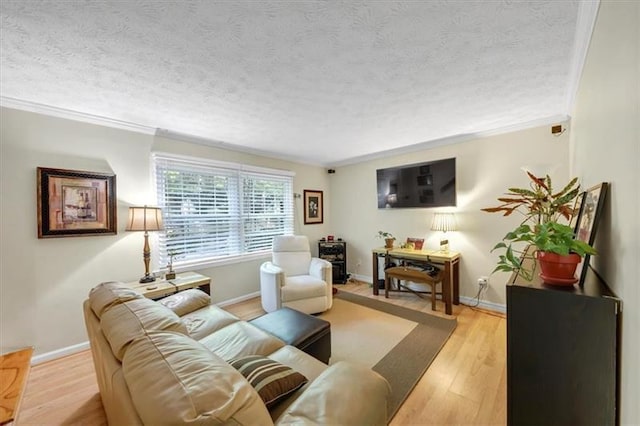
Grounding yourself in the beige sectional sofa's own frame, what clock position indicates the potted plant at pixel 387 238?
The potted plant is roughly at 12 o'clock from the beige sectional sofa.

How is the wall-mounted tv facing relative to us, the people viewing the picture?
facing the viewer and to the left of the viewer

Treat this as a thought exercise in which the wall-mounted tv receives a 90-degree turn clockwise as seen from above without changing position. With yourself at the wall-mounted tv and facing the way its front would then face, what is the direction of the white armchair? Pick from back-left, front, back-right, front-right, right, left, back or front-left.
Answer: left

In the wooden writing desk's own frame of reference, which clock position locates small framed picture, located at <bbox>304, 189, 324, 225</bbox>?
The small framed picture is roughly at 2 o'clock from the wooden writing desk.

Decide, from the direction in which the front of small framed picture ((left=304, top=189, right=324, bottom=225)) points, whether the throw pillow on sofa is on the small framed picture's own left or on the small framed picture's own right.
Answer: on the small framed picture's own right

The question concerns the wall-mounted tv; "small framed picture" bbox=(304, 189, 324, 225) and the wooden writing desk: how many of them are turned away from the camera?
0

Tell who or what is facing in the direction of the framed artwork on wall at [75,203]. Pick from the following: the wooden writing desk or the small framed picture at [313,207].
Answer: the wooden writing desk

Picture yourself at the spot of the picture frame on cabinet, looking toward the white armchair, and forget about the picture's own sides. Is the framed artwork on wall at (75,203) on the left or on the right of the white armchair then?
left

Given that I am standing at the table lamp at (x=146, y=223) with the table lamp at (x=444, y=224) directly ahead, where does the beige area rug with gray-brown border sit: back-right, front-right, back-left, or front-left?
front-right

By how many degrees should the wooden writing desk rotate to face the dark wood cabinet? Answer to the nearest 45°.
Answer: approximately 45° to its left

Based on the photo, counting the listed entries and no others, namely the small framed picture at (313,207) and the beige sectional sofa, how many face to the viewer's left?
0

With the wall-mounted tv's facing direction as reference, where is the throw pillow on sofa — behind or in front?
in front

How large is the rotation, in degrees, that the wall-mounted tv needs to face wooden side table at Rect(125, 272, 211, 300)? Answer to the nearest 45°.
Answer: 0° — it already faces it

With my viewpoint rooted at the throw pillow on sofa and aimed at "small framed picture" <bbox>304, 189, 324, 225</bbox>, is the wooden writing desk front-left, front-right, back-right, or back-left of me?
front-right

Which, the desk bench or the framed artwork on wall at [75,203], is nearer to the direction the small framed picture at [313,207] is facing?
the desk bench

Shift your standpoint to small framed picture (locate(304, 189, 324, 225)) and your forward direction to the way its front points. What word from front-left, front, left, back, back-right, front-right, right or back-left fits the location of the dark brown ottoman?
front-right

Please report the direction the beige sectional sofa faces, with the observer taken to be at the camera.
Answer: facing away from the viewer and to the right of the viewer

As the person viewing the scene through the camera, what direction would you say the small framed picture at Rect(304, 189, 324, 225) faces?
facing the viewer and to the right of the viewer

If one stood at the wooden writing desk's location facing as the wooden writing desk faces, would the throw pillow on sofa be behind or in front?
in front
